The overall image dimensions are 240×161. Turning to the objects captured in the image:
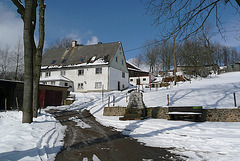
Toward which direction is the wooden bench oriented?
toward the camera

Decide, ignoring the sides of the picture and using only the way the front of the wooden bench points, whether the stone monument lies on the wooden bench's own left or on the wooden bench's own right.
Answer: on the wooden bench's own right

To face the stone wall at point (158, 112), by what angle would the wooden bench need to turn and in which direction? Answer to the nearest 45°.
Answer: approximately 135° to its right

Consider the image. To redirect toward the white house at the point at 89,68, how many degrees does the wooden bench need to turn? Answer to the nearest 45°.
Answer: approximately 135° to its right

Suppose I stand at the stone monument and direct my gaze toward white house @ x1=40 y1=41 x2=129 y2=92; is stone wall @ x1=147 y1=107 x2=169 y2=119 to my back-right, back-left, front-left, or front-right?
back-right
